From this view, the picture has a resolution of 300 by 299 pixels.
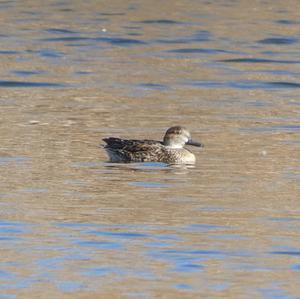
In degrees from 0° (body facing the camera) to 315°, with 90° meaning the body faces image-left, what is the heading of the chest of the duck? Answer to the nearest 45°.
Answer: approximately 270°
